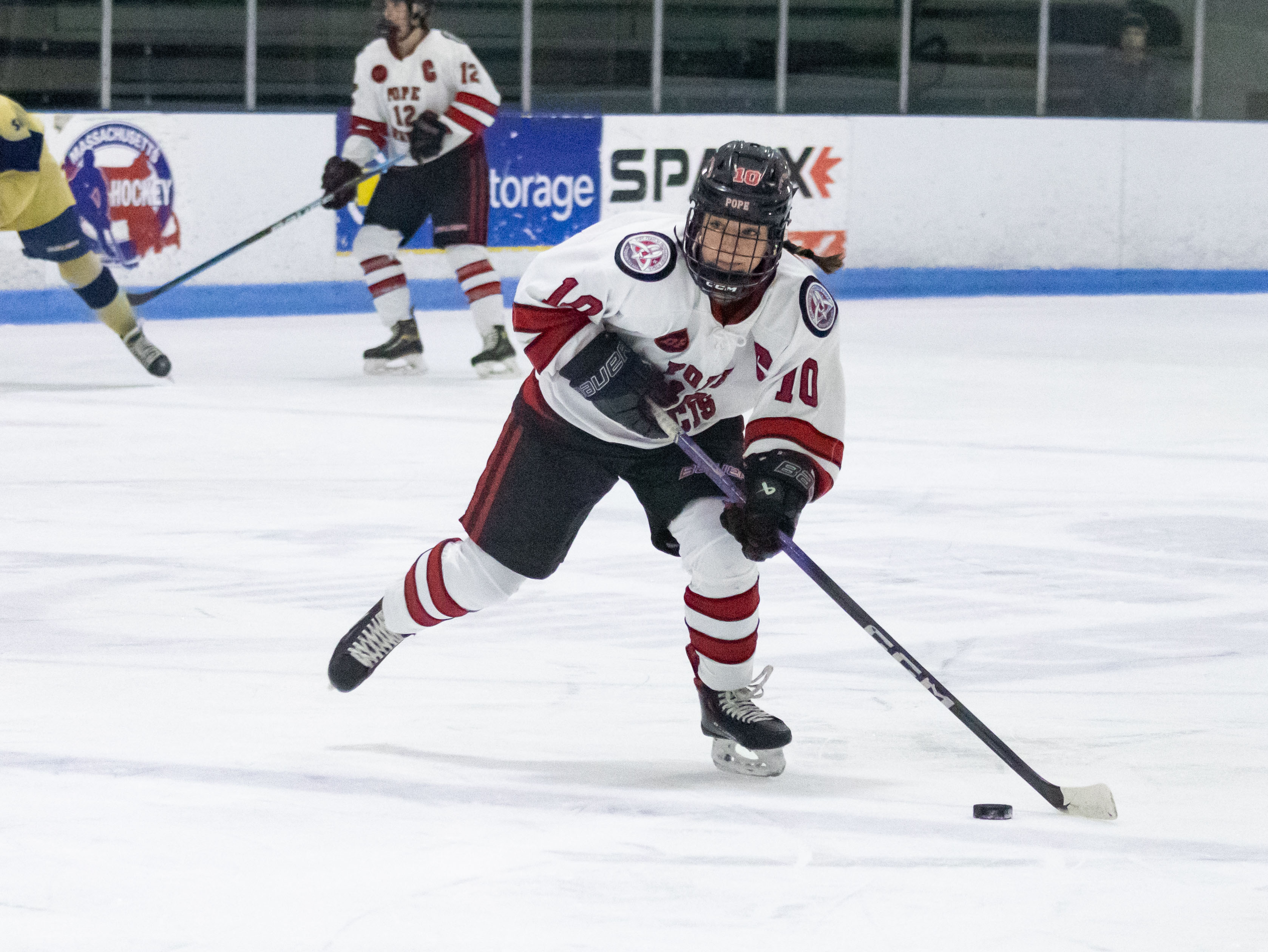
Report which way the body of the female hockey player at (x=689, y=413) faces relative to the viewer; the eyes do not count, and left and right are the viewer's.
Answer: facing the viewer and to the right of the viewer

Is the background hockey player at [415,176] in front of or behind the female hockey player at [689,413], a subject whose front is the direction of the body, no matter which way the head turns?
behind

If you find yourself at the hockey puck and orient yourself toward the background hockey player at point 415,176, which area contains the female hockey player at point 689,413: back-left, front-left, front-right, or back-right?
front-left

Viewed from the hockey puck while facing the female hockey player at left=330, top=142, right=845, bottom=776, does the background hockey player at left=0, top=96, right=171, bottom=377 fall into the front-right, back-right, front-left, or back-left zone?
front-right

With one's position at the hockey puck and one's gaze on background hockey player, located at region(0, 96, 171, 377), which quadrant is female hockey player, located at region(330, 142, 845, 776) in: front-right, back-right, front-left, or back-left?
front-left

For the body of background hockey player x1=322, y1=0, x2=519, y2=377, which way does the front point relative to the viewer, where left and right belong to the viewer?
facing the viewer and to the left of the viewer
